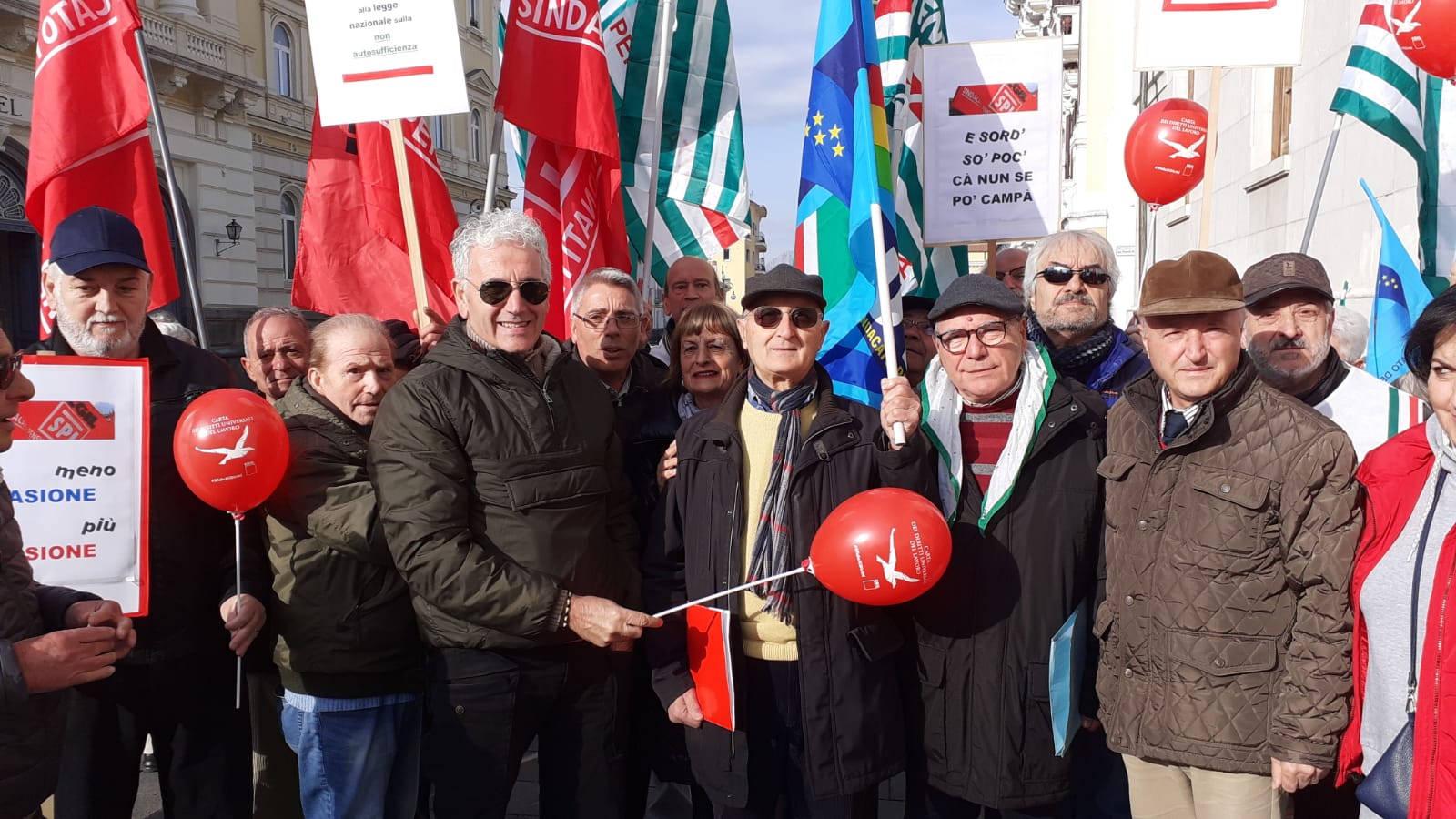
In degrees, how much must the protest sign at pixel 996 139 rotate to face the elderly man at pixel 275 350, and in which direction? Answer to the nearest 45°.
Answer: approximately 45° to its right

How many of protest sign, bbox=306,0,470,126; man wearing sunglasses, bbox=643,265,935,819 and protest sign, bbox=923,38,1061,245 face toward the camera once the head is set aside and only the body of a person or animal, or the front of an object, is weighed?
3

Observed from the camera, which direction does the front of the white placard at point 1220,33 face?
facing the viewer

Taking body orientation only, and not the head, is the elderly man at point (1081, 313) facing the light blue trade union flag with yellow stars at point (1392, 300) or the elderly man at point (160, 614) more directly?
the elderly man

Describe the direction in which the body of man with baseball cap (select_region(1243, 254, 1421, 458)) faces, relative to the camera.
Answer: toward the camera

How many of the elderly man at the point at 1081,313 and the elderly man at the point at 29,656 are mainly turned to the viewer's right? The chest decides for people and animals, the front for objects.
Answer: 1

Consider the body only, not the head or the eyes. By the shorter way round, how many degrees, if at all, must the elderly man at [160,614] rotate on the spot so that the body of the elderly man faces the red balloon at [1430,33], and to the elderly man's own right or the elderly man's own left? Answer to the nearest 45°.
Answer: approximately 90° to the elderly man's own left

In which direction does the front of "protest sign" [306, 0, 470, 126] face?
toward the camera

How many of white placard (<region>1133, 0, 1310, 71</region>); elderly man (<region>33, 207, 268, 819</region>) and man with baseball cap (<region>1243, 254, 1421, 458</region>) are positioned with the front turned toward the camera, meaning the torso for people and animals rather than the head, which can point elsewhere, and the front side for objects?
3

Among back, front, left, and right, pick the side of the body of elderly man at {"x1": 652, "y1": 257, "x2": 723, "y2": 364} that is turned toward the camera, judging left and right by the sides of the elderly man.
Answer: front

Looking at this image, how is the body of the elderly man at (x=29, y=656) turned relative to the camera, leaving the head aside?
to the viewer's right

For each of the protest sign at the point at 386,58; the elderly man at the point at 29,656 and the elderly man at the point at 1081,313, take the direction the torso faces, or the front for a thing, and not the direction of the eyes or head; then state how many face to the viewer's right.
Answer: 1

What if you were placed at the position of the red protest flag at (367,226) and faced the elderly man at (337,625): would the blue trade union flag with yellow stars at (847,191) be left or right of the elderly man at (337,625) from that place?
left
